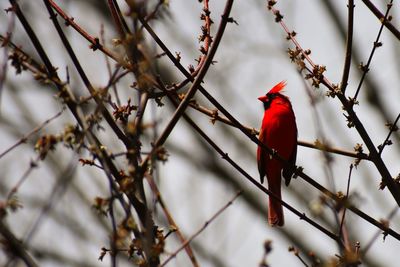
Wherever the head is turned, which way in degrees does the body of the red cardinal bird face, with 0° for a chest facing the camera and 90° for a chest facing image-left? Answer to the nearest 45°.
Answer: approximately 45°

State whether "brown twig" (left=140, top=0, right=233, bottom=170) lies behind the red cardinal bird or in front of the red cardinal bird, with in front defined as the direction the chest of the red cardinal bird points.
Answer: in front

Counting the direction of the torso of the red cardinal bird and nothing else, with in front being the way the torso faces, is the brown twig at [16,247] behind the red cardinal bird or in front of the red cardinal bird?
in front

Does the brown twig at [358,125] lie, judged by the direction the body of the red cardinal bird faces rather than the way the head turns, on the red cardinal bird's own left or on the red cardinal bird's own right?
on the red cardinal bird's own left
